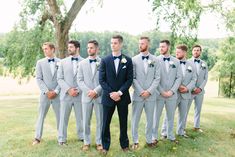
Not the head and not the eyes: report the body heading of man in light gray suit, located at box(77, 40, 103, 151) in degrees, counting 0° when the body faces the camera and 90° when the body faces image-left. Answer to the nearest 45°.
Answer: approximately 0°

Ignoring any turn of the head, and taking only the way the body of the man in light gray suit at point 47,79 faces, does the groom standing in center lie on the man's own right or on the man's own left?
on the man's own left

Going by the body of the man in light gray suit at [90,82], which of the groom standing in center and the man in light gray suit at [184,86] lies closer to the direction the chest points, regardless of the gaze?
the groom standing in center

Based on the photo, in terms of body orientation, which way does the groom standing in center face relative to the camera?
toward the camera

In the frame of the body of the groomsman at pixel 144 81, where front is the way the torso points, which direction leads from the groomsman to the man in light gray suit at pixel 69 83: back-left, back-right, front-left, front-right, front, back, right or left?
right

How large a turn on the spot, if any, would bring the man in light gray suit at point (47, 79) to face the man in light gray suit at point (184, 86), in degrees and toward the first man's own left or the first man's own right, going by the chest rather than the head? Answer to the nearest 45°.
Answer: approximately 90° to the first man's own left

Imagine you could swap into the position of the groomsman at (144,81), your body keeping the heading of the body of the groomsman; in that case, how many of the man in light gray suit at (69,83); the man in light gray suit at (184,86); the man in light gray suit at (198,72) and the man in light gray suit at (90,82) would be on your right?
2

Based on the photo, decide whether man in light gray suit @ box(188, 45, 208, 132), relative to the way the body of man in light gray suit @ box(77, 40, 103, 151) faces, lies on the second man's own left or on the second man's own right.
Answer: on the second man's own left

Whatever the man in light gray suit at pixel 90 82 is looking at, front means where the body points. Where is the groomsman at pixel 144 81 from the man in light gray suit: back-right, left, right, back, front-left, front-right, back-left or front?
left

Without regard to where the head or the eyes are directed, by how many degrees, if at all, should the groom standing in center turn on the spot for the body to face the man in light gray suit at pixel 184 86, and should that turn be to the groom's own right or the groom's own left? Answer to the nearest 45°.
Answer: approximately 135° to the groom's own left

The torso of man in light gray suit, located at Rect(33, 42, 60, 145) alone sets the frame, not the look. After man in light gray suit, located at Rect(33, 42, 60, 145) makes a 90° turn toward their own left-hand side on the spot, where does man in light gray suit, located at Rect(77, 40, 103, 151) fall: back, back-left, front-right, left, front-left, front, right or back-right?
front-right

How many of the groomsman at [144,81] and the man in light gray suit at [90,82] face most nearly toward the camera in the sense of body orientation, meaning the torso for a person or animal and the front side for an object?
2
